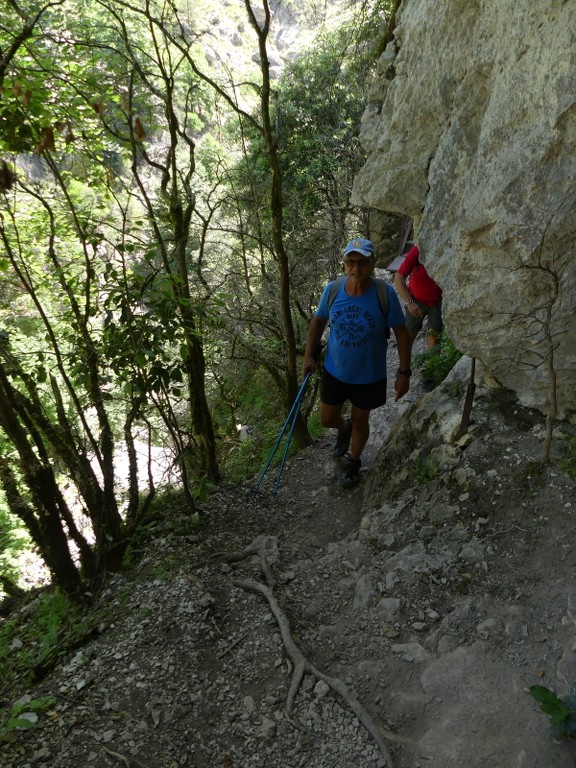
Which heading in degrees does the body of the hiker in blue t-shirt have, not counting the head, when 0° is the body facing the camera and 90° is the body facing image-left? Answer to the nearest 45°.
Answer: approximately 0°

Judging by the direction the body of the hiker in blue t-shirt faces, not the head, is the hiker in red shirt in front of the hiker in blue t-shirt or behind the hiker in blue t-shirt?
behind
